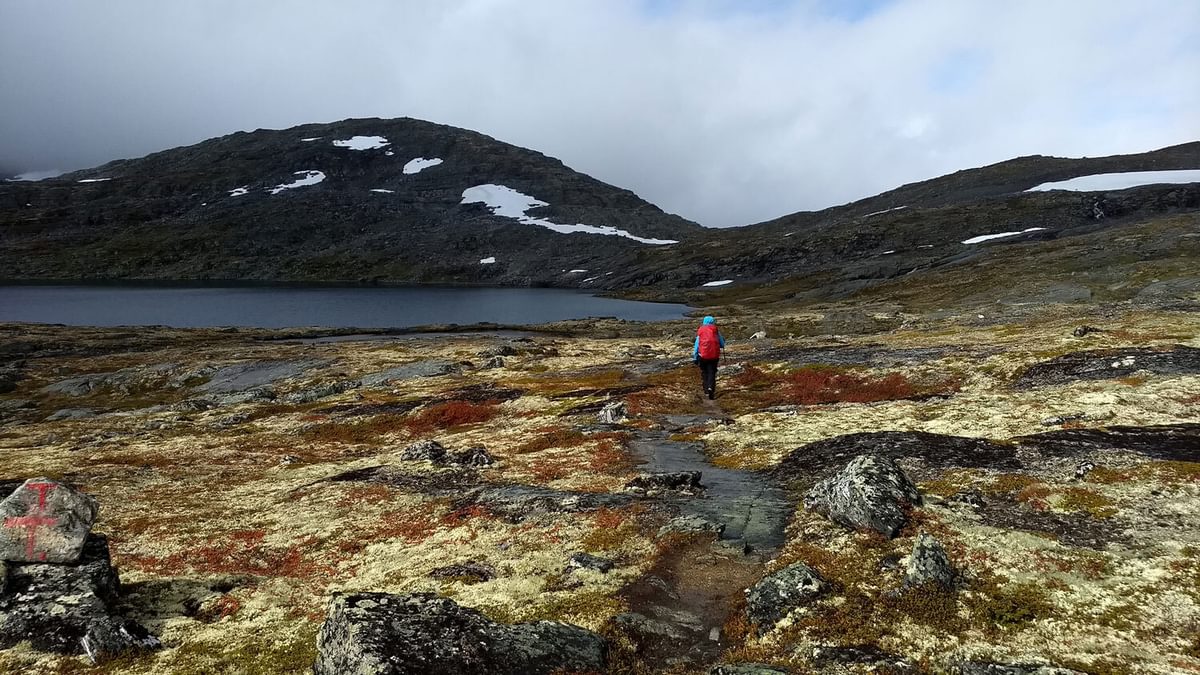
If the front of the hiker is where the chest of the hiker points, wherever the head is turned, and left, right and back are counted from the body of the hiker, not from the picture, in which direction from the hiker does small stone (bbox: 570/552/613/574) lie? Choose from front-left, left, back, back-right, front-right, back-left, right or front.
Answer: back

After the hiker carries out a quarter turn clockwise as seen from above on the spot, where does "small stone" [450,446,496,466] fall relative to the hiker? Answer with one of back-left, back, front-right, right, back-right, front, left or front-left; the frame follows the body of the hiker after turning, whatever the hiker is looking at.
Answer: back-right

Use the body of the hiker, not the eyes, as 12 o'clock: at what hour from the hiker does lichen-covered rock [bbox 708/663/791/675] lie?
The lichen-covered rock is roughly at 6 o'clock from the hiker.

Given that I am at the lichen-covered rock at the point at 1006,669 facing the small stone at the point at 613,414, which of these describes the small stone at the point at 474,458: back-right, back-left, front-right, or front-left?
front-left

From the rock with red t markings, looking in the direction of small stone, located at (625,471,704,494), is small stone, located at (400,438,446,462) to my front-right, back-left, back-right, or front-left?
front-left

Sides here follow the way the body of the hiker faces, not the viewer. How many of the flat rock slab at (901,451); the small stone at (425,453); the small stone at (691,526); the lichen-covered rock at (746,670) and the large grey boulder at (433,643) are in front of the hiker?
0

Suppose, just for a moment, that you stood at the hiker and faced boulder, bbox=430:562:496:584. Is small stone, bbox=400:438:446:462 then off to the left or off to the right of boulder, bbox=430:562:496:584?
right

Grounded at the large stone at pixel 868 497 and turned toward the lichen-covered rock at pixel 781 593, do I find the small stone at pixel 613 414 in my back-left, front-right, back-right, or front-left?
back-right

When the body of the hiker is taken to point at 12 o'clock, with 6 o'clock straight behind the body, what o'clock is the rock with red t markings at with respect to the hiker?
The rock with red t markings is roughly at 7 o'clock from the hiker.

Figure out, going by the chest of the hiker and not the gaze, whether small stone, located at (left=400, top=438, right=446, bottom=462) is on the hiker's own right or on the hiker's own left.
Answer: on the hiker's own left

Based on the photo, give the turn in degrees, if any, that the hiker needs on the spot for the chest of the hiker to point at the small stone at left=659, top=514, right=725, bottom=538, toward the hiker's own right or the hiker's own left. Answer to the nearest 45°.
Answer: approximately 180°

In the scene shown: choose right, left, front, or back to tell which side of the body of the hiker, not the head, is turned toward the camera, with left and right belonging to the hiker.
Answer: back

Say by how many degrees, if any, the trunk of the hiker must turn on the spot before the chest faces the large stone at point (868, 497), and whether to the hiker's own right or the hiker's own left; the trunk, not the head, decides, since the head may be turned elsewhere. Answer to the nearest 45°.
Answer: approximately 180°

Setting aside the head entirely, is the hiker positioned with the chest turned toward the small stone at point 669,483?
no
